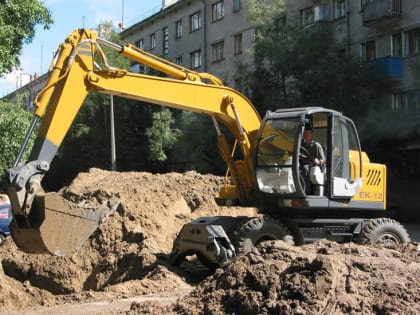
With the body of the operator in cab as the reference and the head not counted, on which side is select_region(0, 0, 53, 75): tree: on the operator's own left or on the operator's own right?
on the operator's own right

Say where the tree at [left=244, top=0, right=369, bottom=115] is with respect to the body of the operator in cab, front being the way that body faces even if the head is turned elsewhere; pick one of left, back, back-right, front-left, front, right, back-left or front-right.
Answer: back-right

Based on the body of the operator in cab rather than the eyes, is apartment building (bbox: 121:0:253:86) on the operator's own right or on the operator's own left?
on the operator's own right

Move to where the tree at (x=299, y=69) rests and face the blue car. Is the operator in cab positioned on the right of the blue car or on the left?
left

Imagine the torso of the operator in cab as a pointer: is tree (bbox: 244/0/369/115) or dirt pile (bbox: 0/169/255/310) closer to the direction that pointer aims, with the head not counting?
the dirt pile

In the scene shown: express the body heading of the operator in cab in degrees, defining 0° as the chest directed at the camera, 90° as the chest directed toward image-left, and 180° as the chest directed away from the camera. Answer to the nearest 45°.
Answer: approximately 45°

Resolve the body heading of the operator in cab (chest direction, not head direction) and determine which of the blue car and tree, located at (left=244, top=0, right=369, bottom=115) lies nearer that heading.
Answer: the blue car

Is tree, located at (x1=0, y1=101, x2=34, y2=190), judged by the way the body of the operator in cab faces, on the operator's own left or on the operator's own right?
on the operator's own right
